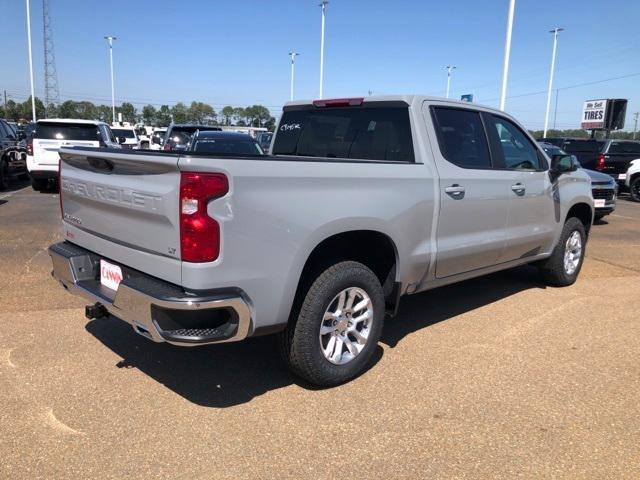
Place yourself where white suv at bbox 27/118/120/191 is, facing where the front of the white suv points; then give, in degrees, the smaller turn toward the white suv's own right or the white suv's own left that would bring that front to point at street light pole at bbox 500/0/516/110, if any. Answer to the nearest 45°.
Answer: approximately 90° to the white suv's own right

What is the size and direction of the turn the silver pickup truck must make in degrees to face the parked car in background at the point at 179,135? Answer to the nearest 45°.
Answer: approximately 45° to its left

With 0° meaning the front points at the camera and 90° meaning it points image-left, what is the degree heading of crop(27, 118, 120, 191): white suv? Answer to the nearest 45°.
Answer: approximately 180°

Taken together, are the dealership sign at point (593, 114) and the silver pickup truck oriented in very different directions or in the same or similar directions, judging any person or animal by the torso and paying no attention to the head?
very different directions

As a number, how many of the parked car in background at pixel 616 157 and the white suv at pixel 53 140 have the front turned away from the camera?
2

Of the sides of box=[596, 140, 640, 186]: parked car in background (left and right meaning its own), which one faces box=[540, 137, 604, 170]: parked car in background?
left

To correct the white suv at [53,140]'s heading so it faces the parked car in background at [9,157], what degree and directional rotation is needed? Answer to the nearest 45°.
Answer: approximately 45° to its left

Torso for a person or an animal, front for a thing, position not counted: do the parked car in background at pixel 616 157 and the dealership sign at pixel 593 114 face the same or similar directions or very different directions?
very different directions

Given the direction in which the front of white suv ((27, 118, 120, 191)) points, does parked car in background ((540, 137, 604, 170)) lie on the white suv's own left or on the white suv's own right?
on the white suv's own right
